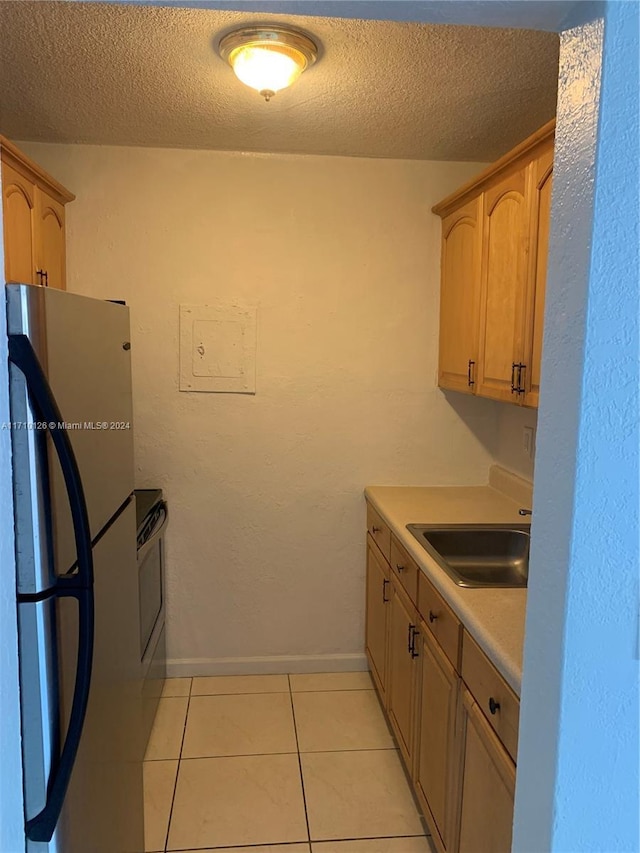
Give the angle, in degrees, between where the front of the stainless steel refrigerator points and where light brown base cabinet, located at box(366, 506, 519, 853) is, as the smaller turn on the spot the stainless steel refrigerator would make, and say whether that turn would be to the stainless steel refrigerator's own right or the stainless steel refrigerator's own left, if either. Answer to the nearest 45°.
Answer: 0° — it already faces it

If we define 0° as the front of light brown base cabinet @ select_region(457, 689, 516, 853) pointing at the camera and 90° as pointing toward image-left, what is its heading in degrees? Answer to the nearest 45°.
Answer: approximately 90°

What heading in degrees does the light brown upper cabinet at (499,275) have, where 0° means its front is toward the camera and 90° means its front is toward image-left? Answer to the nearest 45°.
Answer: approximately 90°

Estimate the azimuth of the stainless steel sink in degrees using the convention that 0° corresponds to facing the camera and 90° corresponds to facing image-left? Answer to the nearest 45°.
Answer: approximately 90°

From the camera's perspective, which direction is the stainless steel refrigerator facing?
to the viewer's right

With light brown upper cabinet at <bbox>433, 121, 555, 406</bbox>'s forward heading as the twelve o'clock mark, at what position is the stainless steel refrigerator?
The stainless steel refrigerator is roughly at 10 o'clock from the light brown upper cabinet.

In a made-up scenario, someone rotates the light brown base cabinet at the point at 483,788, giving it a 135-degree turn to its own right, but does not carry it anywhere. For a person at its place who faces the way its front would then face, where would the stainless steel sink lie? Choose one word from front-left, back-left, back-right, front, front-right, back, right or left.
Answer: front-left
